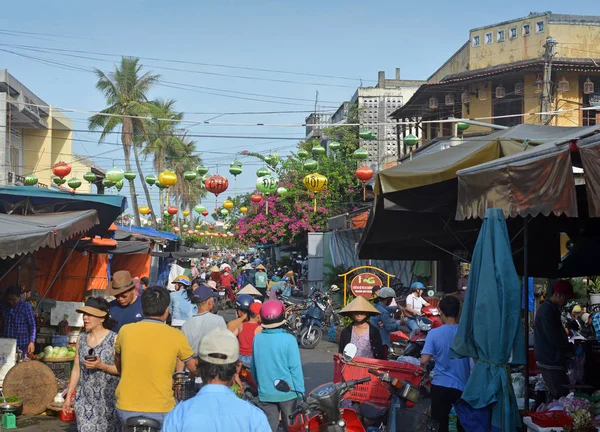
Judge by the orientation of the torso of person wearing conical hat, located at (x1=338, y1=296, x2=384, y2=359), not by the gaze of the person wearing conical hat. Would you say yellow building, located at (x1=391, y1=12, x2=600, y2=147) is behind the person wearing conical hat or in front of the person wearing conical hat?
behind

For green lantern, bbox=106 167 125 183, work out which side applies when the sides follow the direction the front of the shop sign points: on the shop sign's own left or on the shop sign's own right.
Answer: on the shop sign's own right

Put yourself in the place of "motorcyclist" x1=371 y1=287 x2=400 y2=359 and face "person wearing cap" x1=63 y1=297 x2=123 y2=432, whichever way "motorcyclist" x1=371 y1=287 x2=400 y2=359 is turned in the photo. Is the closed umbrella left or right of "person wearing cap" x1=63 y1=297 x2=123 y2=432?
left

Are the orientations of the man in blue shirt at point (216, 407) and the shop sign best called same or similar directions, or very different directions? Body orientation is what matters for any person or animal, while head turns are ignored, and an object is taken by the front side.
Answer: very different directions

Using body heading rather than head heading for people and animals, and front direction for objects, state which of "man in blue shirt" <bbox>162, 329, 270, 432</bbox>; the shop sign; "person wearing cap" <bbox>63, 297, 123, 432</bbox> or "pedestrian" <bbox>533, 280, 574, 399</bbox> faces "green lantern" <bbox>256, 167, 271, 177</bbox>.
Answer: the man in blue shirt

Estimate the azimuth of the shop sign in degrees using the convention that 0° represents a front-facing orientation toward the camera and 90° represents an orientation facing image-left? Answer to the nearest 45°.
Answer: approximately 0°

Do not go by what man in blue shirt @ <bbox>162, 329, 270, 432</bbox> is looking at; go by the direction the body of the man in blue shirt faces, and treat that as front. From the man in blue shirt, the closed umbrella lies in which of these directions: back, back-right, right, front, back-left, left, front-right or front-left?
front-right

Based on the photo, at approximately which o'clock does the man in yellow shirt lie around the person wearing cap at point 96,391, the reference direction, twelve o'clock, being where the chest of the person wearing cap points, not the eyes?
The man in yellow shirt is roughly at 10 o'clock from the person wearing cap.

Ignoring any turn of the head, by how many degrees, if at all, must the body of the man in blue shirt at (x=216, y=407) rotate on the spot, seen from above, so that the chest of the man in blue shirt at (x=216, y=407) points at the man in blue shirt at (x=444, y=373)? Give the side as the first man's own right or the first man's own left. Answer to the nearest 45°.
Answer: approximately 45° to the first man's own right

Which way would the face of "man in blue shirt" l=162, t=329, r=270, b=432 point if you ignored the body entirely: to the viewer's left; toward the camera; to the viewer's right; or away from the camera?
away from the camera

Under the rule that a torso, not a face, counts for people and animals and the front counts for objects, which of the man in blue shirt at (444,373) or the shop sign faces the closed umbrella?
the shop sign

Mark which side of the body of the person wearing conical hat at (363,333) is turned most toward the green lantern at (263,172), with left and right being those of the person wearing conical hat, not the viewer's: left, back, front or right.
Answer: back

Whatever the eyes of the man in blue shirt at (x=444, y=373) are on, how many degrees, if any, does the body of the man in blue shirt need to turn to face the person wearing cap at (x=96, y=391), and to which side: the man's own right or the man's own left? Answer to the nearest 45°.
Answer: approximately 45° to the man's own left
